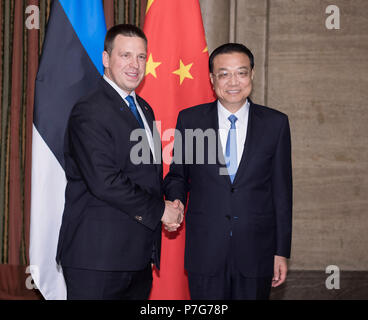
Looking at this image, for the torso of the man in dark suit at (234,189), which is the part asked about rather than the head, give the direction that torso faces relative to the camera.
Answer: toward the camera

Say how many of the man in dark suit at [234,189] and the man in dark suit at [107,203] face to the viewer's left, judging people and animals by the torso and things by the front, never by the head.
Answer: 0

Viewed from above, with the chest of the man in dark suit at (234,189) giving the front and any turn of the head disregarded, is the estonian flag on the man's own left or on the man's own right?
on the man's own right

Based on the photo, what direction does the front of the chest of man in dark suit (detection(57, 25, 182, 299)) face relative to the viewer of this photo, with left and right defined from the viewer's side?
facing the viewer and to the right of the viewer
